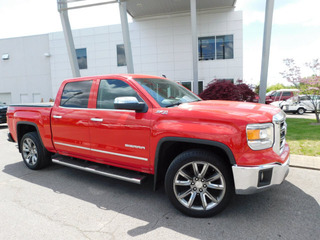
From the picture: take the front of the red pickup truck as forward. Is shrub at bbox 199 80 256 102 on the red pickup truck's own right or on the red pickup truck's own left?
on the red pickup truck's own left

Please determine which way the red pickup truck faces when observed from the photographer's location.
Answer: facing the viewer and to the right of the viewer
